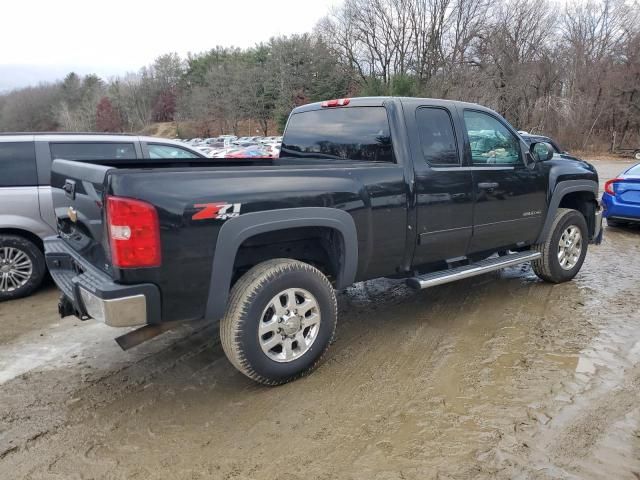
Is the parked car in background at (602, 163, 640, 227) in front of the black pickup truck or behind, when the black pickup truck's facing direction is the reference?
in front

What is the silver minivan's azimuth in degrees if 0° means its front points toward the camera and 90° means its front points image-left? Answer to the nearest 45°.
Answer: approximately 270°

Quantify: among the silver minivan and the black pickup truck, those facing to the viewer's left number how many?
0

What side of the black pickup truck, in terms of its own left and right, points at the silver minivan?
left

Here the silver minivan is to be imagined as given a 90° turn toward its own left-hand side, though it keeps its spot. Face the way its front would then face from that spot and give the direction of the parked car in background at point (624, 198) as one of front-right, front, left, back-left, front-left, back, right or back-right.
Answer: right

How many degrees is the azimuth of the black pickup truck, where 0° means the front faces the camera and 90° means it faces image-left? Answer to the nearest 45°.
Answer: approximately 225°

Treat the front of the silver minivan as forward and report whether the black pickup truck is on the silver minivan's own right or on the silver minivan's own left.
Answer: on the silver minivan's own right
